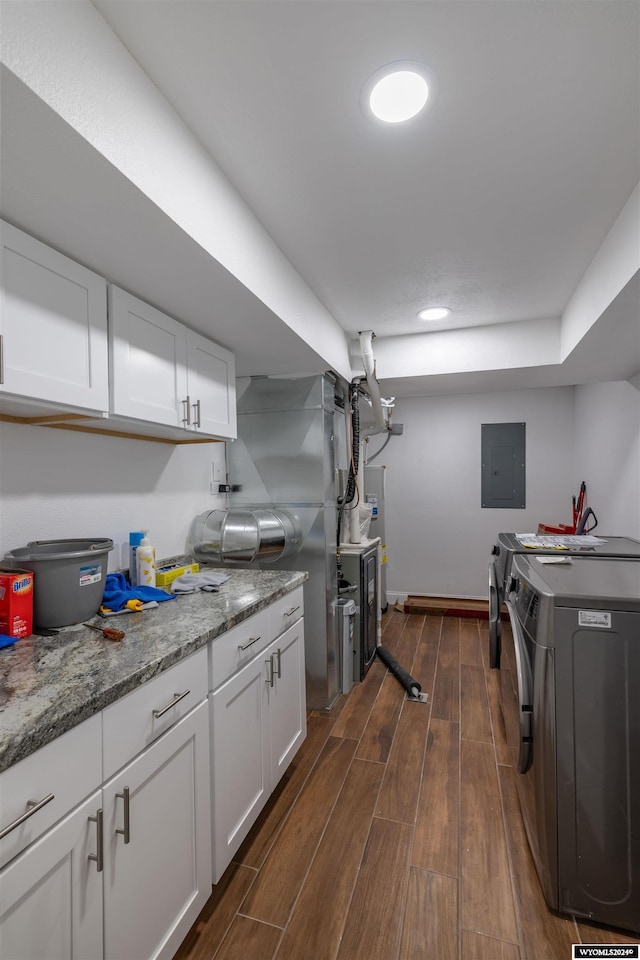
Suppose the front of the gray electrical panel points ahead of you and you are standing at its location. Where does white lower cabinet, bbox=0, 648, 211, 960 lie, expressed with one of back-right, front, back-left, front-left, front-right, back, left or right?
front

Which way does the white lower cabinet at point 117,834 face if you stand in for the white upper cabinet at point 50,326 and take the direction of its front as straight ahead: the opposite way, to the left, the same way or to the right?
the same way

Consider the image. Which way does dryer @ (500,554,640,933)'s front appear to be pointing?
to the viewer's left

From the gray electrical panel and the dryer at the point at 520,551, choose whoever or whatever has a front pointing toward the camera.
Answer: the gray electrical panel

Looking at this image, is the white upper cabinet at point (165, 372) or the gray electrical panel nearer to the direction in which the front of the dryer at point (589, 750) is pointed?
the white upper cabinet

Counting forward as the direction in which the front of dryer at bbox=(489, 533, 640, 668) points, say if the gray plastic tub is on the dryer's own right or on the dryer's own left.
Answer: on the dryer's own left

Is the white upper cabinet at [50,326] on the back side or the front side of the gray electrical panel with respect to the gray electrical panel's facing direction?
on the front side

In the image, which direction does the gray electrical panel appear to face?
toward the camera

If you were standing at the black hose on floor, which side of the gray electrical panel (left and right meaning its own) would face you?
front

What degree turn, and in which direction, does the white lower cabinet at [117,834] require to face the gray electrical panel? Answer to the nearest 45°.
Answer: approximately 90° to its left

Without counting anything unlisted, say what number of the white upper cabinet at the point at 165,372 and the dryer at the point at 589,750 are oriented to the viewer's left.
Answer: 1

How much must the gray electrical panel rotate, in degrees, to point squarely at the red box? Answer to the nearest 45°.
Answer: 0° — it already faces it

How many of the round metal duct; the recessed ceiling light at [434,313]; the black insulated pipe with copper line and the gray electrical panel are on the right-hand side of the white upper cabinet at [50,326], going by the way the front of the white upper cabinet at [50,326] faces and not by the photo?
0

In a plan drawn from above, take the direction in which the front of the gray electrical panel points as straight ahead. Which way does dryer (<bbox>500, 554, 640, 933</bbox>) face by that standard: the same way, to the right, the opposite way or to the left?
to the right

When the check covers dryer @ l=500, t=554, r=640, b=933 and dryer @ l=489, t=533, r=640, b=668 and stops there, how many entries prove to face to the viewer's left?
2

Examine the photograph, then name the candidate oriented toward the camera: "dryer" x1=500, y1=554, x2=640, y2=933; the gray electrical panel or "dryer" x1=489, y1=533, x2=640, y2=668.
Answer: the gray electrical panel

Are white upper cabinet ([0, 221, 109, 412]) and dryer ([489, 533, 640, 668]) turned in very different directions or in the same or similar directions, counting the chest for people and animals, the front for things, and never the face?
very different directions

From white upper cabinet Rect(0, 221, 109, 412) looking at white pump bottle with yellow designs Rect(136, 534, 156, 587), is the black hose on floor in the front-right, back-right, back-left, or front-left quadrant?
front-right

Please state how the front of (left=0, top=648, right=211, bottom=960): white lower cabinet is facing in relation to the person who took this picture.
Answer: facing the viewer and to the right of the viewer
